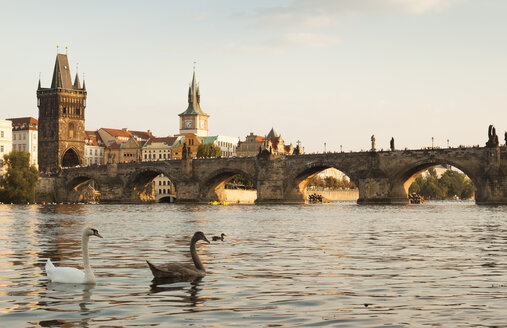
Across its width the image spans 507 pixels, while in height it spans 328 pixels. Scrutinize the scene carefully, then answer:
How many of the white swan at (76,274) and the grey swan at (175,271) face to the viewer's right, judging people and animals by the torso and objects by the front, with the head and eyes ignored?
2

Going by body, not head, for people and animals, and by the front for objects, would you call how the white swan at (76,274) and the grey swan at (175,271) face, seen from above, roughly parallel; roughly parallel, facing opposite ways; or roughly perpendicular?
roughly parallel

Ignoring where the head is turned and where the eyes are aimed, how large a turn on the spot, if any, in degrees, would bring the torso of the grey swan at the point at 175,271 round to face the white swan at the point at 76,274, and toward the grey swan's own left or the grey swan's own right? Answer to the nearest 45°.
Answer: approximately 135° to the grey swan's own right

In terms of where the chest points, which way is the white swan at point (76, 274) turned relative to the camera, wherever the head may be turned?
to the viewer's right

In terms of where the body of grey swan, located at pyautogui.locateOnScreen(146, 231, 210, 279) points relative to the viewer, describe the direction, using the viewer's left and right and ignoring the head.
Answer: facing to the right of the viewer

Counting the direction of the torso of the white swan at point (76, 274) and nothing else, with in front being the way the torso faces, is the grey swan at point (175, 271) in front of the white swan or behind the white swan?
in front
